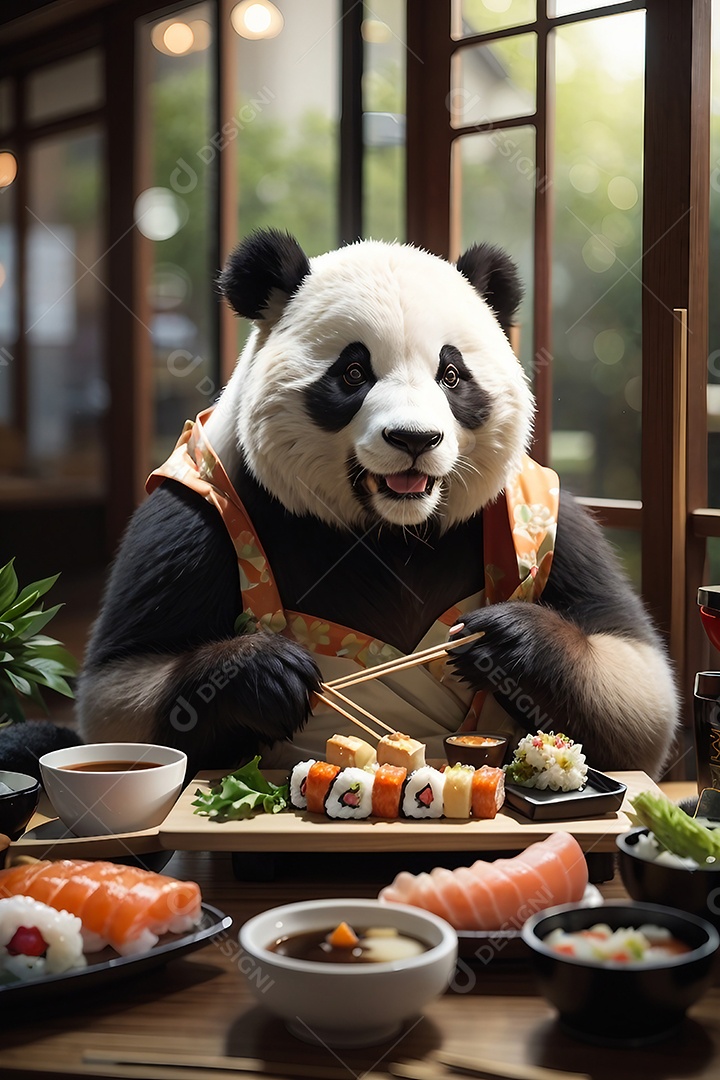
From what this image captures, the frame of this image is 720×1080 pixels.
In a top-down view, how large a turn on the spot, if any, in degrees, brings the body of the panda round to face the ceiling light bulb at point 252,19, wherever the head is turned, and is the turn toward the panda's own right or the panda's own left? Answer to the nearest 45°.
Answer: approximately 180°

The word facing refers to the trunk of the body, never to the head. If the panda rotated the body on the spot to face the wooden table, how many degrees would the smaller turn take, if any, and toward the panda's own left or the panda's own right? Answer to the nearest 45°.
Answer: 0° — it already faces it

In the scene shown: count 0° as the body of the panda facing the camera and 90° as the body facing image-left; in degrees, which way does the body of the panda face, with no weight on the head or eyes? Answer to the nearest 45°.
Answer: approximately 0°

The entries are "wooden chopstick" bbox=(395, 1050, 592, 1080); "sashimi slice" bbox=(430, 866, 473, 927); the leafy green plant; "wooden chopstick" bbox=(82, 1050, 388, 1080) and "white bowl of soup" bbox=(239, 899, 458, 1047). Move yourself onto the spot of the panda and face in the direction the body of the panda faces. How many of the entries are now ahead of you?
4

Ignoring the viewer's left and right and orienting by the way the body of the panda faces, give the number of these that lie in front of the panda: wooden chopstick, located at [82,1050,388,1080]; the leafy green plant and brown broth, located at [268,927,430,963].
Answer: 2

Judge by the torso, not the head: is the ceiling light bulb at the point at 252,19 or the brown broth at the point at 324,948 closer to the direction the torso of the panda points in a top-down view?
the brown broth

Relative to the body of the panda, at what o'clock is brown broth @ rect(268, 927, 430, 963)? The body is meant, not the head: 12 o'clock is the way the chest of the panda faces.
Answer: The brown broth is roughly at 12 o'clock from the panda.
